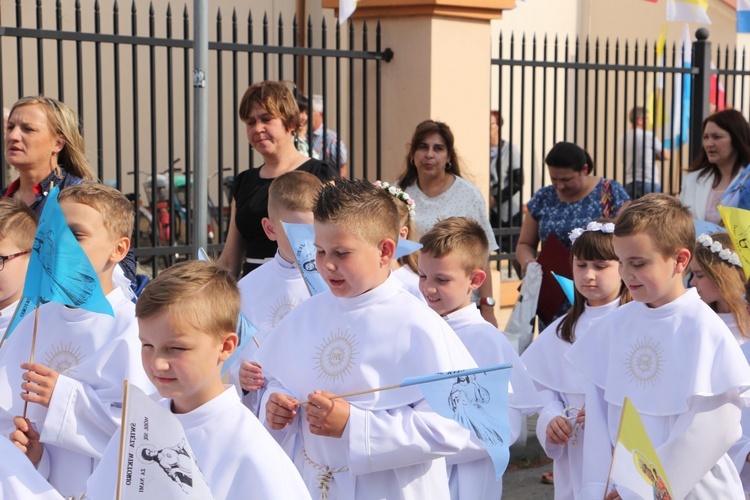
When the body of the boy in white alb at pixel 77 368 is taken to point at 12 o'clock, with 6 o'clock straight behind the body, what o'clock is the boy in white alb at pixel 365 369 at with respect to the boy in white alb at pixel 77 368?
the boy in white alb at pixel 365 369 is roughly at 8 o'clock from the boy in white alb at pixel 77 368.

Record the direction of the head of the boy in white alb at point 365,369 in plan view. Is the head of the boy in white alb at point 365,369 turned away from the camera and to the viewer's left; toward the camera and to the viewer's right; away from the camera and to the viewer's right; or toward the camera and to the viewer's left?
toward the camera and to the viewer's left

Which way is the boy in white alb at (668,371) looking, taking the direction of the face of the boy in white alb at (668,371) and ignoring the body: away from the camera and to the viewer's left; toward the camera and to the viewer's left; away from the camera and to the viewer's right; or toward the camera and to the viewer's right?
toward the camera and to the viewer's left

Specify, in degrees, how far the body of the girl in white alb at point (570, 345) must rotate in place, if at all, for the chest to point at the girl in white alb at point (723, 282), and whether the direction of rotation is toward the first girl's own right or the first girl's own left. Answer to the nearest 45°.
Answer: approximately 135° to the first girl's own left

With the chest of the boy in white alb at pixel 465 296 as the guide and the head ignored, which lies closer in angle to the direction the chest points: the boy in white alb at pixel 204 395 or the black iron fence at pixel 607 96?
the boy in white alb

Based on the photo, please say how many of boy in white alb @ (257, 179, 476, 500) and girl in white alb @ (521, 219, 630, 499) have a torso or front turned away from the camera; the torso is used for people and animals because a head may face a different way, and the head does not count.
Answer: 0

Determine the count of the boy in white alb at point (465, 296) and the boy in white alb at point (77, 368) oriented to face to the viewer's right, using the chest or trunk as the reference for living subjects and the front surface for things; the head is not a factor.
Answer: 0

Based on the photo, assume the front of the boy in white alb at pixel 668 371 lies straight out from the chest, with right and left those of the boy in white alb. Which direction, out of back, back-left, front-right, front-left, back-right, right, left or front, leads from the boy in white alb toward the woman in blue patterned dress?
back-right
